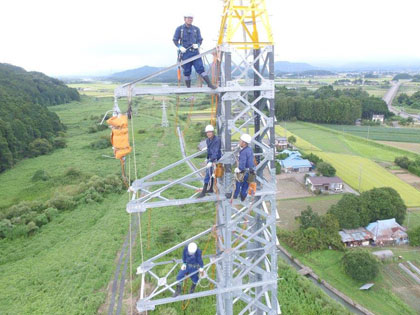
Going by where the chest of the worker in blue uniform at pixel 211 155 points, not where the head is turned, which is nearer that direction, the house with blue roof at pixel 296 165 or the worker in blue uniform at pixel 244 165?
the worker in blue uniform

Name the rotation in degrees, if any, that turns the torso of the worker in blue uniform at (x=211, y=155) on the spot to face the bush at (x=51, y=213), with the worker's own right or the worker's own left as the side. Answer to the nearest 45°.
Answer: approximately 90° to the worker's own right

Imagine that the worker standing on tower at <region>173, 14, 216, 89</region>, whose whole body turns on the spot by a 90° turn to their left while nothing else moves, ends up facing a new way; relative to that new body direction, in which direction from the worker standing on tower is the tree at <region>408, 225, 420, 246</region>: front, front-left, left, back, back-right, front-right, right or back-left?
front-left

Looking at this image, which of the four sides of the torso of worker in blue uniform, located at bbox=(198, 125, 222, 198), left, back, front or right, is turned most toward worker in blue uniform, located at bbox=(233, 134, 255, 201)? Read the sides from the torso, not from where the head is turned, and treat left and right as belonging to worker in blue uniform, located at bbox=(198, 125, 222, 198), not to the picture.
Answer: left

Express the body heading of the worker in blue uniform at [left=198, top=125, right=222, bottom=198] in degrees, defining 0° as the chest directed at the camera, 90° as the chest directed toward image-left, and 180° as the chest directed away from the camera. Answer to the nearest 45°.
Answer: approximately 45°
